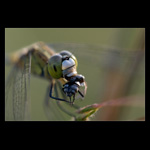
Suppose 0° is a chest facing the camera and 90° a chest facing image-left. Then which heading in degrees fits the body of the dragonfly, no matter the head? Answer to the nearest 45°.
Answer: approximately 315°
